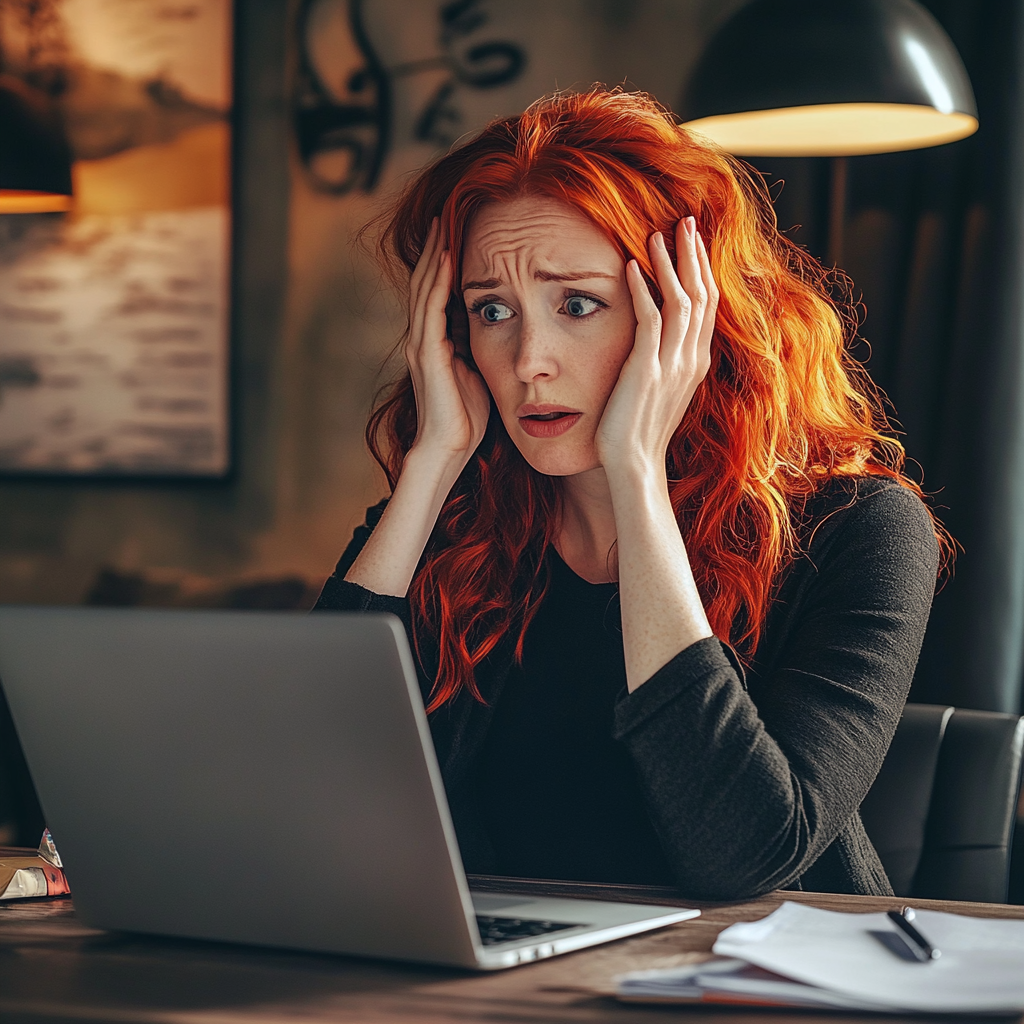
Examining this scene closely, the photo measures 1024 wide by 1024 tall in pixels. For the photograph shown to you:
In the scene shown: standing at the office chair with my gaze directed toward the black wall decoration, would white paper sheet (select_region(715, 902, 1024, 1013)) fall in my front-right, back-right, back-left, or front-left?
back-left

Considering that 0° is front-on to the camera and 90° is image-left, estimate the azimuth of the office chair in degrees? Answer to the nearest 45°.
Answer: approximately 45°

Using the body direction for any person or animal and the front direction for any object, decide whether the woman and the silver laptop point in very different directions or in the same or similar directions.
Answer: very different directions

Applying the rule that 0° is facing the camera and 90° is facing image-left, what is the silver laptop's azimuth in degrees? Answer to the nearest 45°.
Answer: approximately 225°

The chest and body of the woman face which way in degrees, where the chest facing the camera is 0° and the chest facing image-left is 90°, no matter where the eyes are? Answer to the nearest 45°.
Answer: approximately 45°

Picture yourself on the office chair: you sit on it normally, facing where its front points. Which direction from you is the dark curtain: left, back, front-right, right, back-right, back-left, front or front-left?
back-right

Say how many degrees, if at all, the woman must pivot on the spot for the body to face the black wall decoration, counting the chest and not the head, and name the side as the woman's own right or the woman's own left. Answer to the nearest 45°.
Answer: approximately 135° to the woman's own right
